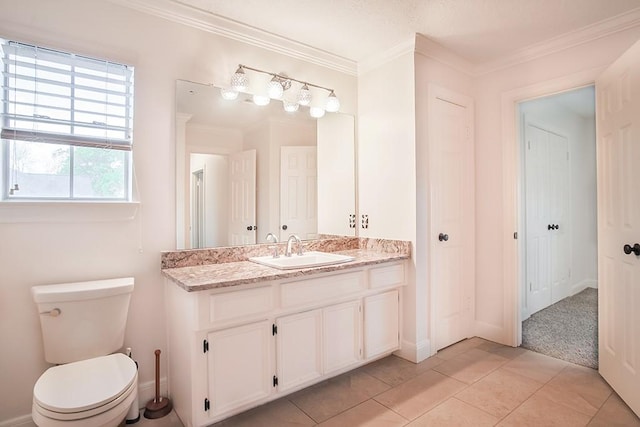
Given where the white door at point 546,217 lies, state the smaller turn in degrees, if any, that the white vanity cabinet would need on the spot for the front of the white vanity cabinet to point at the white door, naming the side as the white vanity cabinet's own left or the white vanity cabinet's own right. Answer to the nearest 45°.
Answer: approximately 90° to the white vanity cabinet's own left

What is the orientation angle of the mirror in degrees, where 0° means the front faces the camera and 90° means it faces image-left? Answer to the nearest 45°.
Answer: approximately 315°
